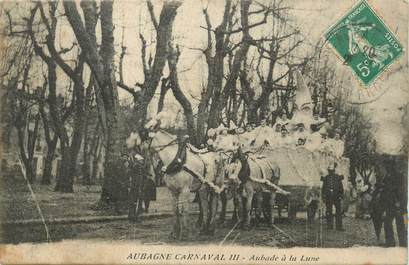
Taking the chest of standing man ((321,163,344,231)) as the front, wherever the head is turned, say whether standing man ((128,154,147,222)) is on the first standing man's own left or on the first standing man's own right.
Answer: on the first standing man's own right

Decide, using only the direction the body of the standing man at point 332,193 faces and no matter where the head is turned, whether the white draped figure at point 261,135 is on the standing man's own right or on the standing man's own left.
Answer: on the standing man's own right

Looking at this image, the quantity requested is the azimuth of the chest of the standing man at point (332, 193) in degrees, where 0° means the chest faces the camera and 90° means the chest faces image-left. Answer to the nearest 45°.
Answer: approximately 0°
